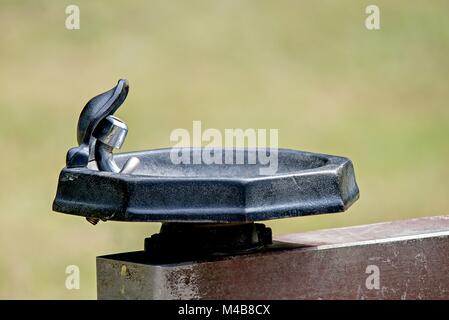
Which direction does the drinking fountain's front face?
to the viewer's right
